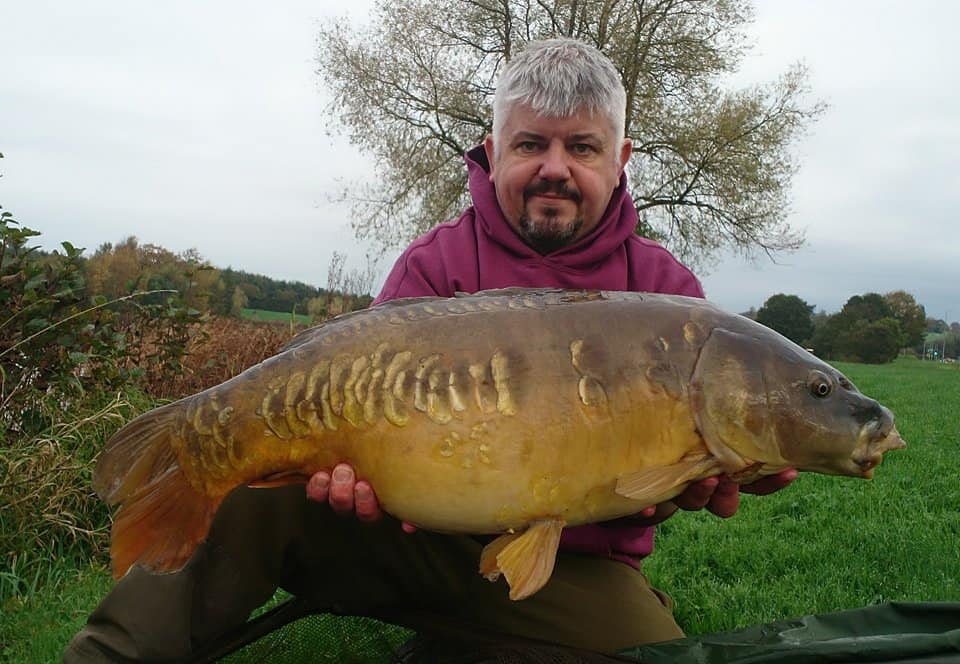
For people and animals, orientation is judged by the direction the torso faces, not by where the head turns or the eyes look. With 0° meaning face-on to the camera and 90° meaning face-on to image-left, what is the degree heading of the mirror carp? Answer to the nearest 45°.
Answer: approximately 270°

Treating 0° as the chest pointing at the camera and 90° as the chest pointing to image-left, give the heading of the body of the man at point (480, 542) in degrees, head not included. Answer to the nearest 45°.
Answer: approximately 0°
